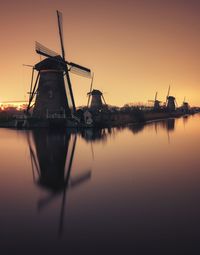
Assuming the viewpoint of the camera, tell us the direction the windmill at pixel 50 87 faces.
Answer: facing the viewer and to the right of the viewer
